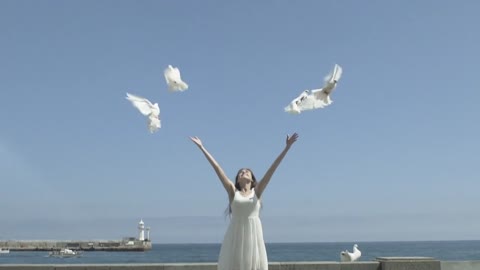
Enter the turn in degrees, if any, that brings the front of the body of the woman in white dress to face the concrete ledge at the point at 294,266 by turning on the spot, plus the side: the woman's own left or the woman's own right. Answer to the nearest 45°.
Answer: approximately 180°

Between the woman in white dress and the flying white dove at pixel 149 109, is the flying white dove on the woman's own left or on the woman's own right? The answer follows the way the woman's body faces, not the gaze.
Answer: on the woman's own right

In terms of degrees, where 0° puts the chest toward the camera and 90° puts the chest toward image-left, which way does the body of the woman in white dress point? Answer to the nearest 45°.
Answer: approximately 0°

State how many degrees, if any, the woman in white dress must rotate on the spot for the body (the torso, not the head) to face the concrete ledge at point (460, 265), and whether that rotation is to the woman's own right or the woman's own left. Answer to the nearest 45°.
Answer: approximately 135° to the woman's own left

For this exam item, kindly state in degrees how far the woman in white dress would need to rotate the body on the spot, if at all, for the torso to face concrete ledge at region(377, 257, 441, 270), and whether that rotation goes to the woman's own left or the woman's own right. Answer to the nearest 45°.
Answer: approximately 135° to the woman's own left
